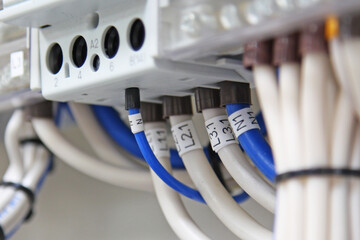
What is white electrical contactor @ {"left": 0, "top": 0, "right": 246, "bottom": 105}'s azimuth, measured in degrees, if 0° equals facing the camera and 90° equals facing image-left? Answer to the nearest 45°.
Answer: approximately 45°
